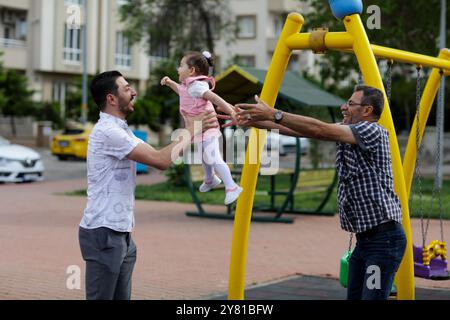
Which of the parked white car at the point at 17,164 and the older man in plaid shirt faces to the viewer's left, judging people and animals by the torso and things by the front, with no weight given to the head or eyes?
the older man in plaid shirt

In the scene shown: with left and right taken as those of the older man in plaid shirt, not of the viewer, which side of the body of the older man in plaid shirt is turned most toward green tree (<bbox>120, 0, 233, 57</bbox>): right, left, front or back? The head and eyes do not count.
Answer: right

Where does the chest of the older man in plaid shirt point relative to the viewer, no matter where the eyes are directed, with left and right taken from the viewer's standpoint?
facing to the left of the viewer

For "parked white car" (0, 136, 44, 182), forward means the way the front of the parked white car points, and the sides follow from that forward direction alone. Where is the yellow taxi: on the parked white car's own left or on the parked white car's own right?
on the parked white car's own left

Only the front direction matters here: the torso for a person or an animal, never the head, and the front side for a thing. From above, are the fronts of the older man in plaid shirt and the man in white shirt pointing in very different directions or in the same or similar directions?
very different directions

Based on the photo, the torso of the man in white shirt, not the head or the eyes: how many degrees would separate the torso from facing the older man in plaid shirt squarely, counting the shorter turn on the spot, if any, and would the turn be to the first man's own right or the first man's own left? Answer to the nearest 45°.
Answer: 0° — they already face them

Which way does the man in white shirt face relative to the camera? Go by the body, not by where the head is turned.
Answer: to the viewer's right

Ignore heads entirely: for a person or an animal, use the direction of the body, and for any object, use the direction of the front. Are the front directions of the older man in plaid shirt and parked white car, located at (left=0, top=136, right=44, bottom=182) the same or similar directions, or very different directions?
very different directions

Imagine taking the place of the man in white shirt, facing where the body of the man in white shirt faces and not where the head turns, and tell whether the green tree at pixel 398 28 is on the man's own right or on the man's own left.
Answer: on the man's own left

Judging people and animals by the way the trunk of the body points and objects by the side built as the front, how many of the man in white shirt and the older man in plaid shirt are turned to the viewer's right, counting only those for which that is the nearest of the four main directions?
1

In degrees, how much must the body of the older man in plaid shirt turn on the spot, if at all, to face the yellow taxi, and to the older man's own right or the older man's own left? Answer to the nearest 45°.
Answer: approximately 90° to the older man's own right

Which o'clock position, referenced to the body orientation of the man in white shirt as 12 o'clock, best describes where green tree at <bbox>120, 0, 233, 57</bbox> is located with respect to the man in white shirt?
The green tree is roughly at 9 o'clock from the man in white shirt.
